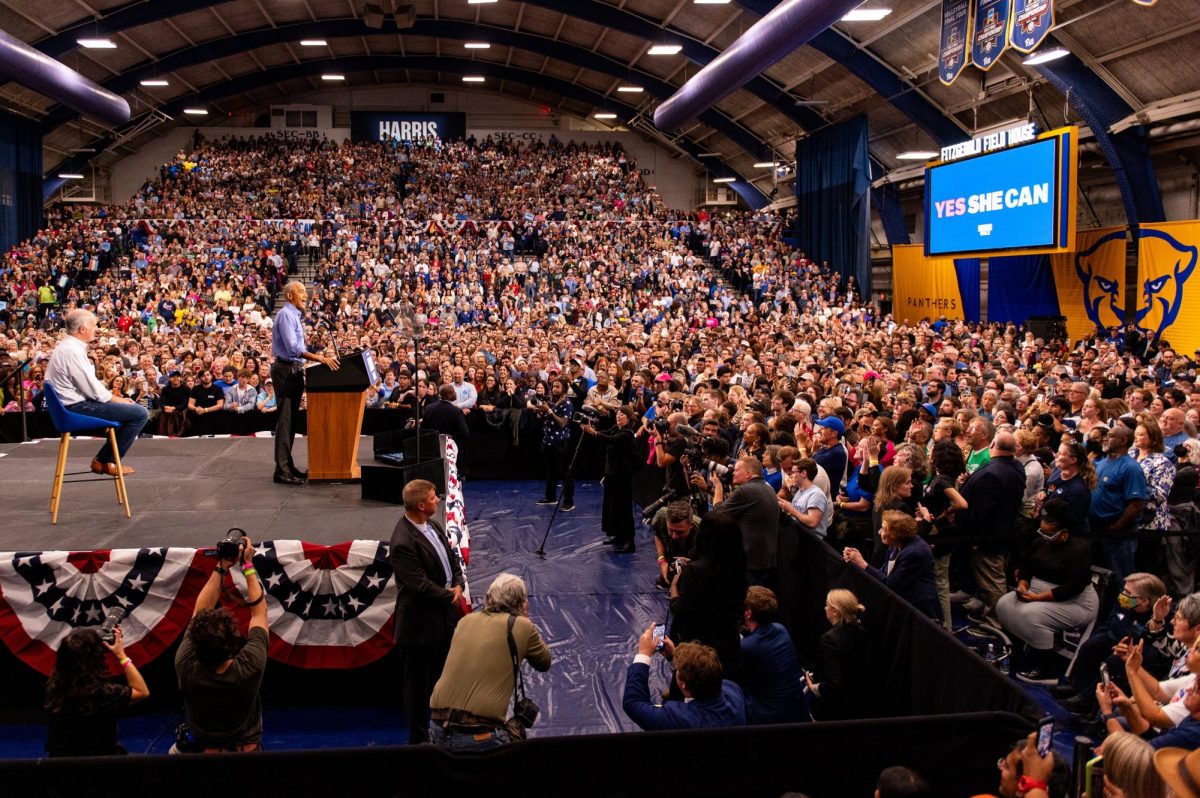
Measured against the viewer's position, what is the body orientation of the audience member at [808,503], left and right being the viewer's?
facing to the left of the viewer

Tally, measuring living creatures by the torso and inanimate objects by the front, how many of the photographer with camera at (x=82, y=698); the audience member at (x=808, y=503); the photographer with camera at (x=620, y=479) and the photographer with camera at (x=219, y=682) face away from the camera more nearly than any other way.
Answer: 2

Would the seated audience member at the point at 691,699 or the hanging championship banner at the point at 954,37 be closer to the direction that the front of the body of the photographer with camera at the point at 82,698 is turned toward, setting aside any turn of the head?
the hanging championship banner

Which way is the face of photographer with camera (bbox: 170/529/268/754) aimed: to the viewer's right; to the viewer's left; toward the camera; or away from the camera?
away from the camera

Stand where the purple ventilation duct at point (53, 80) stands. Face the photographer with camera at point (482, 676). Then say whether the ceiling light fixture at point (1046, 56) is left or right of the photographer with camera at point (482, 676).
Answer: left

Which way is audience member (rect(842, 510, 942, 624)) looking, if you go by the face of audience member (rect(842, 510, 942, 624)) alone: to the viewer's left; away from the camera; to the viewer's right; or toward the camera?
to the viewer's left

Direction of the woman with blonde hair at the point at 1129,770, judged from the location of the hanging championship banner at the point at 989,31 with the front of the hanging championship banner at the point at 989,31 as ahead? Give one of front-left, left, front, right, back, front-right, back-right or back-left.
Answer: front-left

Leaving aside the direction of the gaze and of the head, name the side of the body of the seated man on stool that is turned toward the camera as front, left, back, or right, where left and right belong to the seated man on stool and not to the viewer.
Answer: right

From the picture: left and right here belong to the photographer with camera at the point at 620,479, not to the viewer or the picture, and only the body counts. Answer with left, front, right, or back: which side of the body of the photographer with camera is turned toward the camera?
left

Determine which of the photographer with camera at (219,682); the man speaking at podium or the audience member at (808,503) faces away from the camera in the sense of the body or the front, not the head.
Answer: the photographer with camera

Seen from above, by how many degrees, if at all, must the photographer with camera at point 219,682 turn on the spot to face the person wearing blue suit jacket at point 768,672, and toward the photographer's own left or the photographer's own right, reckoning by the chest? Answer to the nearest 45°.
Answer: approximately 90° to the photographer's own right

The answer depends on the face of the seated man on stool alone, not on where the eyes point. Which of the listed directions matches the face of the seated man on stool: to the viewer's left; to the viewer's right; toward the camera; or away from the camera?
to the viewer's right

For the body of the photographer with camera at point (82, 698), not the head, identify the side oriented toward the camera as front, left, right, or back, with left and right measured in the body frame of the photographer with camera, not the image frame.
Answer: back

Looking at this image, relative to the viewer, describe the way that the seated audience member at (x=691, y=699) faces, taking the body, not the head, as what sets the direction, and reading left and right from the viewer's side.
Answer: facing away from the viewer and to the left of the viewer

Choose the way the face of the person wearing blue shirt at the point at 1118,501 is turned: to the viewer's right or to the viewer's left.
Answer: to the viewer's left

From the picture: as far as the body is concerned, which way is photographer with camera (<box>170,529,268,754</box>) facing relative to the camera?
away from the camera

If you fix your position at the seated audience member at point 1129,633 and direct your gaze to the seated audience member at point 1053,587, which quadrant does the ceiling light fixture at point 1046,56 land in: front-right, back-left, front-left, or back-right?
front-right
